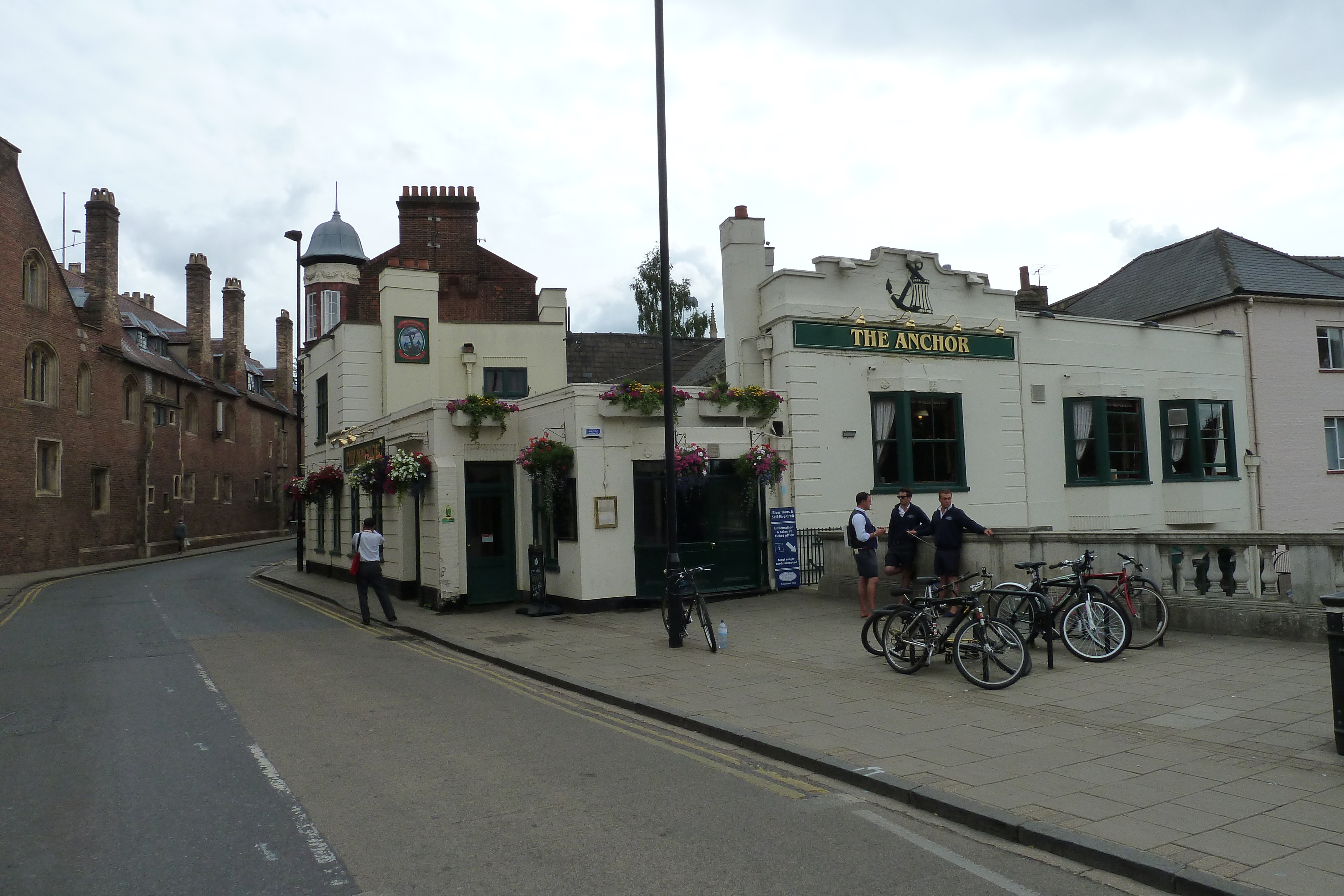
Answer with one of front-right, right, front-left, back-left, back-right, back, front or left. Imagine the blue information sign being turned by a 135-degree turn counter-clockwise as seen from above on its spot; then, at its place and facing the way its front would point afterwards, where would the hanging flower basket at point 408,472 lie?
back-left

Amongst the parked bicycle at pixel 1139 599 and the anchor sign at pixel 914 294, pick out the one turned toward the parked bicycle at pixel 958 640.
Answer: the anchor sign

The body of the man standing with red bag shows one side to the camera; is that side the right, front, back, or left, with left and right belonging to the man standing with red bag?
back

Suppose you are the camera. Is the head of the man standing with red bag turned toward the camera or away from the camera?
away from the camera

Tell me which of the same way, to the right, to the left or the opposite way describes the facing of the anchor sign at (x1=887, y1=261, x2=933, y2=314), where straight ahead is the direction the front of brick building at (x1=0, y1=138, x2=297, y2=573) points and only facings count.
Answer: to the right

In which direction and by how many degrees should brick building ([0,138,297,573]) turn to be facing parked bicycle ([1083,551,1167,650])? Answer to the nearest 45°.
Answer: approximately 45° to its right

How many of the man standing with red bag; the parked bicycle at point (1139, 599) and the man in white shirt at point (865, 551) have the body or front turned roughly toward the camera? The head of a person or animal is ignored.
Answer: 0

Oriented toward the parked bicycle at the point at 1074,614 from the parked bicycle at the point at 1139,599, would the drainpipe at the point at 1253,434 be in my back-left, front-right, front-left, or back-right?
back-right

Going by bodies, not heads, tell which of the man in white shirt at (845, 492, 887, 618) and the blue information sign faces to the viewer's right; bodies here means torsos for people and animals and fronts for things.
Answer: the man in white shirt

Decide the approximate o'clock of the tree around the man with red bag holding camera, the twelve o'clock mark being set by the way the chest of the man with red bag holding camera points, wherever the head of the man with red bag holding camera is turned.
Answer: The tree is roughly at 1 o'clock from the man with red bag holding camera.

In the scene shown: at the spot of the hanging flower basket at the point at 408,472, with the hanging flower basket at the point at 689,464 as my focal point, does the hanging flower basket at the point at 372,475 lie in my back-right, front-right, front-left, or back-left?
back-left

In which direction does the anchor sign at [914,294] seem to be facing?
toward the camera

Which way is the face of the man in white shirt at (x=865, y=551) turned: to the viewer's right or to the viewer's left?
to the viewer's right

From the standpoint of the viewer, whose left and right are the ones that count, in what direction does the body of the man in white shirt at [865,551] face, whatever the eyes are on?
facing to the right of the viewer

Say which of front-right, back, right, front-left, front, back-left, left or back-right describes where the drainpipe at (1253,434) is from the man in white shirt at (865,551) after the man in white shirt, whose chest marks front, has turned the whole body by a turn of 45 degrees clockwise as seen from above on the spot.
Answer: left

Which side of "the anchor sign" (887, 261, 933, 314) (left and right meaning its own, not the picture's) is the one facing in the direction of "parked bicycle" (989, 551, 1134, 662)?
front

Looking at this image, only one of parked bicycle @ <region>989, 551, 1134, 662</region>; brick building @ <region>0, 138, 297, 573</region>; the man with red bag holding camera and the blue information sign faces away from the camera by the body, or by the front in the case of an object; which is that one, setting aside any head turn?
the man with red bag holding camera
